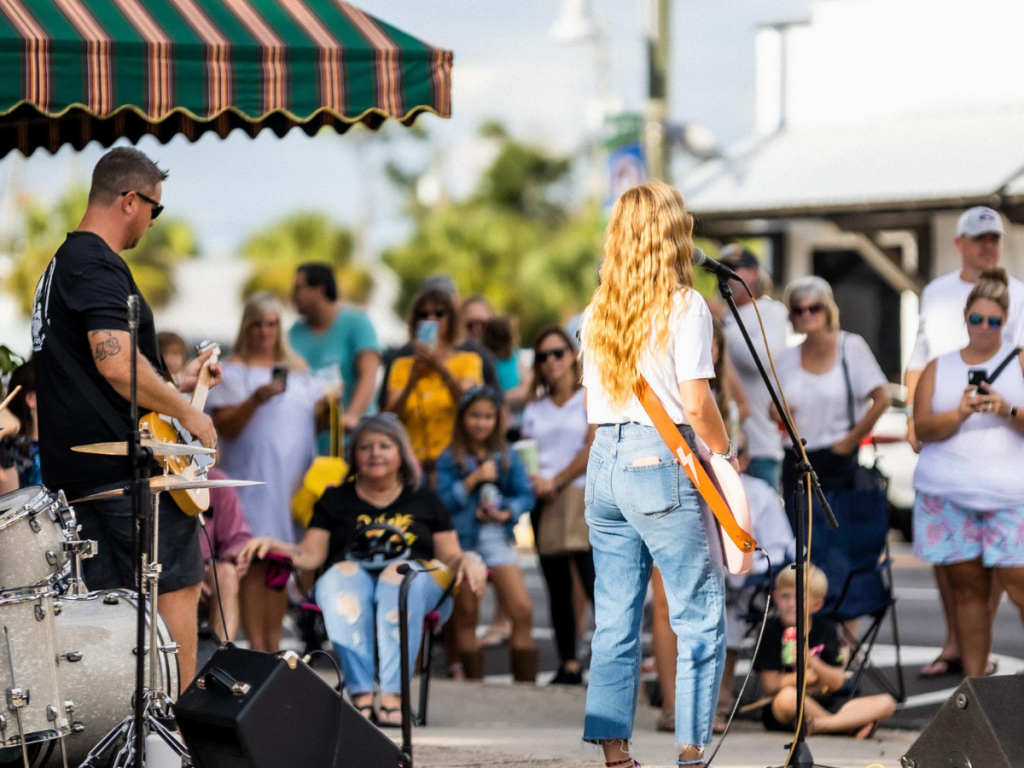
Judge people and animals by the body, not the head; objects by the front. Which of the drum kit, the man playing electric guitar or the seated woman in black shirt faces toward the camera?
the seated woman in black shirt

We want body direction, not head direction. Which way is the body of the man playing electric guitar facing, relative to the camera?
to the viewer's right

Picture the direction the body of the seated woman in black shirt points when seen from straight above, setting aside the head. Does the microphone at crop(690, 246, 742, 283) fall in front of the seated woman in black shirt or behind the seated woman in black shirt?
in front

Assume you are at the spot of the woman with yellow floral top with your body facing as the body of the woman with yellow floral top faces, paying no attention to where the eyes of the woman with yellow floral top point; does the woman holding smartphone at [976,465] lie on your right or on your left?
on your left

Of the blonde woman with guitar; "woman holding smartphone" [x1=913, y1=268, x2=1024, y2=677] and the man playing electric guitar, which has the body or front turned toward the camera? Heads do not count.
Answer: the woman holding smartphone

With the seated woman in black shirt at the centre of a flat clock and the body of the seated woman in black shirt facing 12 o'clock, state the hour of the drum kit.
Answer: The drum kit is roughly at 1 o'clock from the seated woman in black shirt.

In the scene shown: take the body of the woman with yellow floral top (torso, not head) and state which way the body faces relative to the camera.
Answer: toward the camera

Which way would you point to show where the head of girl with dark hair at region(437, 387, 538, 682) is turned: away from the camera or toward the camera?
toward the camera

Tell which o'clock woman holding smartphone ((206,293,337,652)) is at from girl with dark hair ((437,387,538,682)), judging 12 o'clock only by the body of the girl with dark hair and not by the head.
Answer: The woman holding smartphone is roughly at 3 o'clock from the girl with dark hair.

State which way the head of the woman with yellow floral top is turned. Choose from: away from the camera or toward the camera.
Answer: toward the camera

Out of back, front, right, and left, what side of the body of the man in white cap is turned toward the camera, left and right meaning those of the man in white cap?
front
